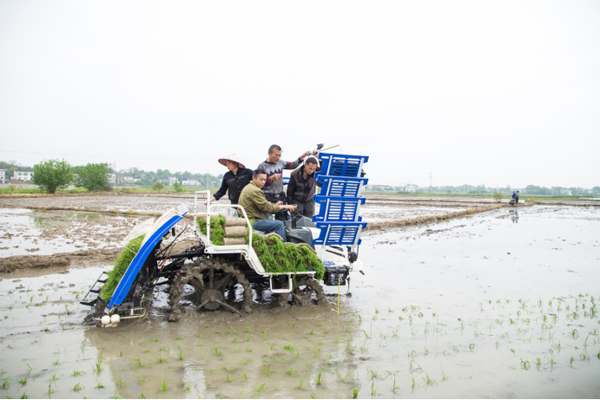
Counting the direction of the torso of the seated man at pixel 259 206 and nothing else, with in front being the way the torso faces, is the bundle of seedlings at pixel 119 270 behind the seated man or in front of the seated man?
behind

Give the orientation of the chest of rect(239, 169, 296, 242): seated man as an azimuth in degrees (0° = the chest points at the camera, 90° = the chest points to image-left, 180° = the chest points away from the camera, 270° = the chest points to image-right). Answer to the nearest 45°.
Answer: approximately 270°

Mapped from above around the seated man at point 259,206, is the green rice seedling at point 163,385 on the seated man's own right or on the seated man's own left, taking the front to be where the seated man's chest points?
on the seated man's own right

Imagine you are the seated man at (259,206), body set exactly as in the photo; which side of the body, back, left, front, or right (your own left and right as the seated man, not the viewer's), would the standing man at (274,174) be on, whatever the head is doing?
left

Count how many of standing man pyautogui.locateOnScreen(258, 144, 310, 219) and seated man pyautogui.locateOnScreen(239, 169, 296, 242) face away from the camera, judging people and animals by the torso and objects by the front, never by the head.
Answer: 0

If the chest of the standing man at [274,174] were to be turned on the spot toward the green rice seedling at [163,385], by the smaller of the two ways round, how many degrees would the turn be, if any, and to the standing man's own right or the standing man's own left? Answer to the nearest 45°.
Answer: approximately 45° to the standing man's own right

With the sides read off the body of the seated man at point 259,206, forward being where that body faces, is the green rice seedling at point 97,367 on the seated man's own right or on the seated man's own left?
on the seated man's own right

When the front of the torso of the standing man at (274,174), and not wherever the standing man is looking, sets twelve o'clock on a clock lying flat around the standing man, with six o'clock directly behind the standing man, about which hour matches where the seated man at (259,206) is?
The seated man is roughly at 2 o'clock from the standing man.

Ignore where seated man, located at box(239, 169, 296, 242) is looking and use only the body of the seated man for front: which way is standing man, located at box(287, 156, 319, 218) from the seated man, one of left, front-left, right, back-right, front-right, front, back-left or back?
front-left
